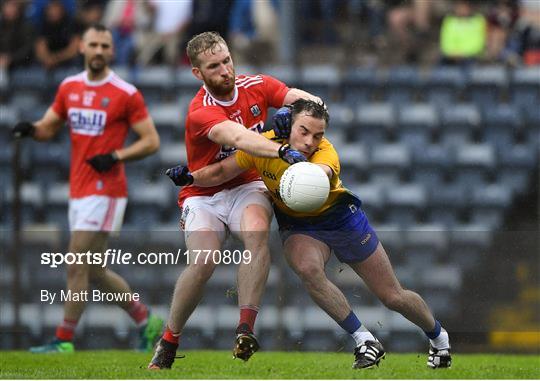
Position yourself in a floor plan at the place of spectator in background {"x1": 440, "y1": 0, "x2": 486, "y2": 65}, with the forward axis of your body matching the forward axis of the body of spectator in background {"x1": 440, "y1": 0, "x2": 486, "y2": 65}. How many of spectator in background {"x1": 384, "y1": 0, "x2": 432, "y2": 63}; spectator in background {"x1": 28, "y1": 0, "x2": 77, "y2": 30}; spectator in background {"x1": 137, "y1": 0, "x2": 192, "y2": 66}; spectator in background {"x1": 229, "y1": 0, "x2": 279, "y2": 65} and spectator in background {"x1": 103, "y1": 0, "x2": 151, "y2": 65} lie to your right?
5

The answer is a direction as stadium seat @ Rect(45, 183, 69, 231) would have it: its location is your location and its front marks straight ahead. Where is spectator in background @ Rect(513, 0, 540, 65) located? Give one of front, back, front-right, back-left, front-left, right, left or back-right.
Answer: left

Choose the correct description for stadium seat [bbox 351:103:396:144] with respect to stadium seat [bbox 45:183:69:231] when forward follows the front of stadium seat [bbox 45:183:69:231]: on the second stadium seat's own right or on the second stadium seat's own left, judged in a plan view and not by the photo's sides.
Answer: on the second stadium seat's own left

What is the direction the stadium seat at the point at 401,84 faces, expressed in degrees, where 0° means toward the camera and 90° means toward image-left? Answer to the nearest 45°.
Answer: approximately 0°

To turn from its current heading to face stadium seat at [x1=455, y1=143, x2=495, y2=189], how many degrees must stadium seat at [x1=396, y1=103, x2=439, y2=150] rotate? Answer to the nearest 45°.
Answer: approximately 90° to its left

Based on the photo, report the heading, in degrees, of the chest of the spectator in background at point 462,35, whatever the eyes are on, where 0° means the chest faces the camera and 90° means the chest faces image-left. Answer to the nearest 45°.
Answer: approximately 0°
